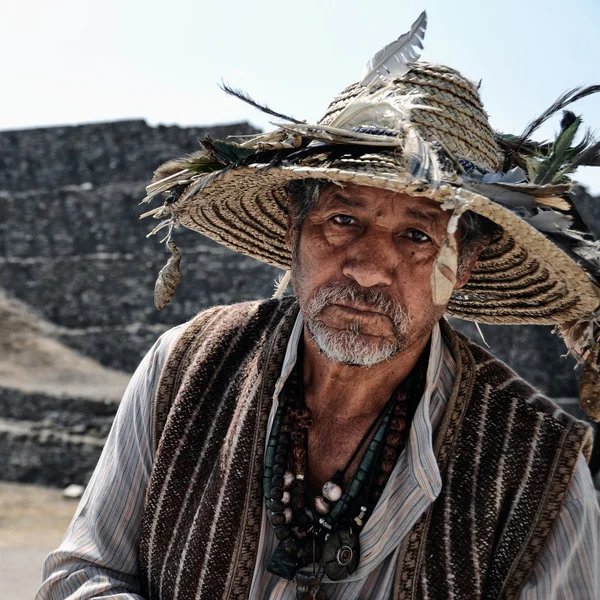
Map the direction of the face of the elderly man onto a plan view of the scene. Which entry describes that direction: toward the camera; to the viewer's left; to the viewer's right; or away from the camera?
toward the camera

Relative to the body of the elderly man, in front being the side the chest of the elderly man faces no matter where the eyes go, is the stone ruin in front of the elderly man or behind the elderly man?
behind

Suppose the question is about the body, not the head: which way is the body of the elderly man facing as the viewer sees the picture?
toward the camera
